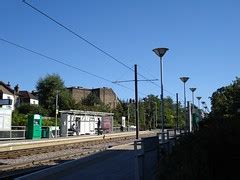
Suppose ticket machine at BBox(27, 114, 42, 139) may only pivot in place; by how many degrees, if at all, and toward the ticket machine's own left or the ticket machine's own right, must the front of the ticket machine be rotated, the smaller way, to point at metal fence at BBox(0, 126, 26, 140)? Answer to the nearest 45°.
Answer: approximately 90° to the ticket machine's own right

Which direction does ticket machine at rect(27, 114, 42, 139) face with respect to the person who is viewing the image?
facing the viewer and to the right of the viewer
